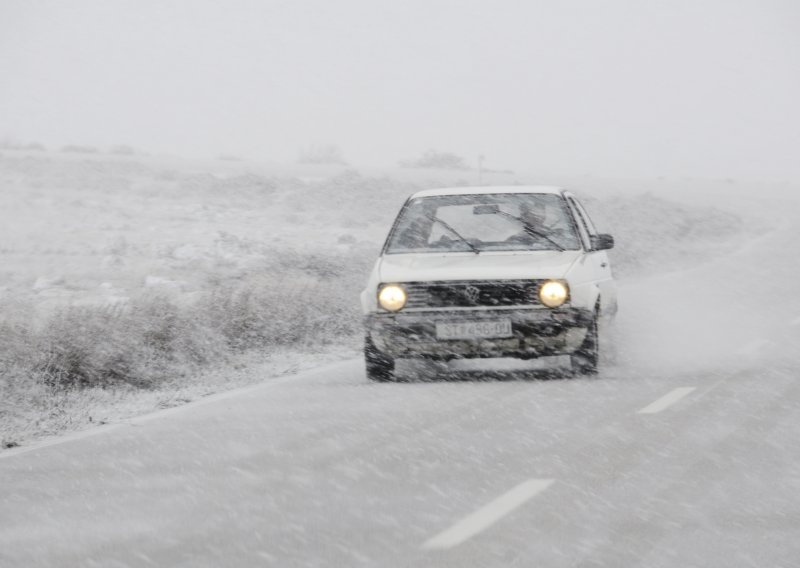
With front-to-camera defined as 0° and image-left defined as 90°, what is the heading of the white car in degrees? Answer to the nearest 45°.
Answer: approximately 0°
